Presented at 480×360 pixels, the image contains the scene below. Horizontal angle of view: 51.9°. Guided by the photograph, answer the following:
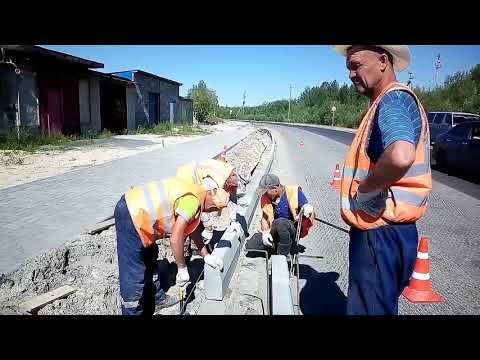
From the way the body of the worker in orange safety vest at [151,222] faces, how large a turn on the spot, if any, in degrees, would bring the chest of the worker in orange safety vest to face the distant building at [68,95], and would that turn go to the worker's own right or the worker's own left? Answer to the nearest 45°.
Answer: approximately 90° to the worker's own left

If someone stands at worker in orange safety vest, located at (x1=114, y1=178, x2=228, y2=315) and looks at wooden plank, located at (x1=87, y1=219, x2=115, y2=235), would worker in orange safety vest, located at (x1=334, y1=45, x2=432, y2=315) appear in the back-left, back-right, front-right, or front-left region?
back-right

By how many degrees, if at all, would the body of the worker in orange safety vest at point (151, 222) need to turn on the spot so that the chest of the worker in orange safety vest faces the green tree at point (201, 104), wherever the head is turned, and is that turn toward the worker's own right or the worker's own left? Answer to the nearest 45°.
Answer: approximately 90° to the worker's own left

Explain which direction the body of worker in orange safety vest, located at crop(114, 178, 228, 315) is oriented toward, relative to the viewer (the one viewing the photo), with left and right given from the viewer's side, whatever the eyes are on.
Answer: facing to the right of the viewer

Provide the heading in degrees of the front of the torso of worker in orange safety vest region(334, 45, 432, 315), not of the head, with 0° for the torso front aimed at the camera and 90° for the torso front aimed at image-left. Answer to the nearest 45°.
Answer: approximately 90°

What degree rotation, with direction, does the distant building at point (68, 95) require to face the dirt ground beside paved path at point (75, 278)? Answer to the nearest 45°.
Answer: approximately 45° to its right

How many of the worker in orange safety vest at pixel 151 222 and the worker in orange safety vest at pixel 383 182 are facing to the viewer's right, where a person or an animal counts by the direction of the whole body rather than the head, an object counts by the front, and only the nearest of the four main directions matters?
1

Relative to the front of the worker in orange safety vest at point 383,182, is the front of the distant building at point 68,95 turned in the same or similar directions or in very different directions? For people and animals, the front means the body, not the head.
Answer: very different directions
